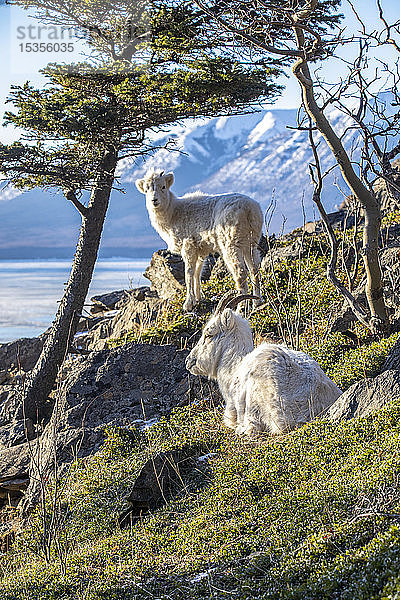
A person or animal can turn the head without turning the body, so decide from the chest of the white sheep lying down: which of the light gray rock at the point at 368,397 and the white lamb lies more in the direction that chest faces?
the white lamb

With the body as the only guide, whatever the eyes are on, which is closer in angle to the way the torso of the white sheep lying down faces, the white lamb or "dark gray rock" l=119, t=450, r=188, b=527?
the dark gray rock

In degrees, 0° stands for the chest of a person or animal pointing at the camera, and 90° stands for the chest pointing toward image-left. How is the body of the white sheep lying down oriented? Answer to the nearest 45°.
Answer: approximately 90°

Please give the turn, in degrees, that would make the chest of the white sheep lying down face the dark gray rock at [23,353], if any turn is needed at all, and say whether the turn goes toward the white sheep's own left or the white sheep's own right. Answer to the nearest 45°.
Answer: approximately 45° to the white sheep's own right
